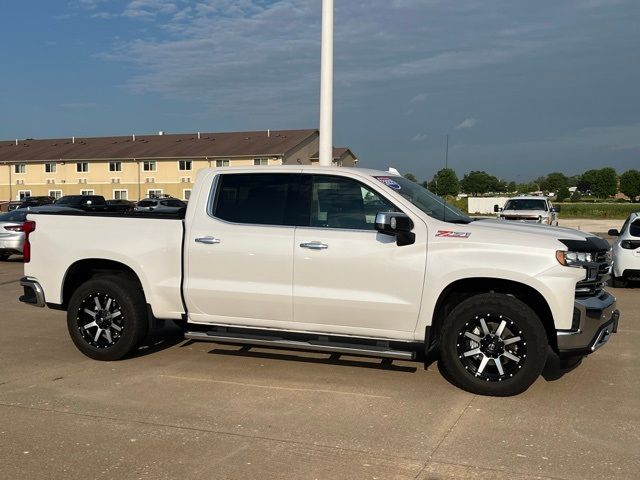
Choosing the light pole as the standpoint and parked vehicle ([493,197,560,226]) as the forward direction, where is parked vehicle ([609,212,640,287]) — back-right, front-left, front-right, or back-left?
front-right

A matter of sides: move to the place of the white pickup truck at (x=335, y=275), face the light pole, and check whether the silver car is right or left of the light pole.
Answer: left

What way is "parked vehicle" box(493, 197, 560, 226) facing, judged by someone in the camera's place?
facing the viewer

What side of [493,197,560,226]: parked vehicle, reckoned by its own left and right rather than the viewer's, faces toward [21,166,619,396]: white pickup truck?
front

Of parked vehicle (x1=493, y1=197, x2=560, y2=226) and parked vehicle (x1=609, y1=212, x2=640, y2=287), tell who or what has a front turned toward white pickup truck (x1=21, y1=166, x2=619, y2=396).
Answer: parked vehicle (x1=493, y1=197, x2=560, y2=226)

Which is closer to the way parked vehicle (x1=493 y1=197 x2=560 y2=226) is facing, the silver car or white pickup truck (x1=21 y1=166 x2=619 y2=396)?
the white pickup truck
